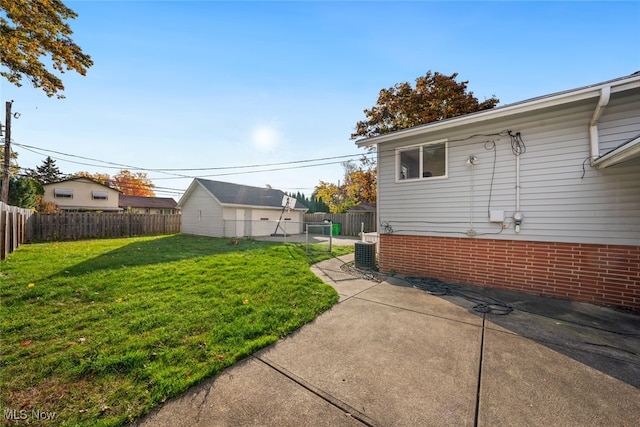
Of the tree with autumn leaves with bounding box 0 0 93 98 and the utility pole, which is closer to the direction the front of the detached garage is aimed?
the tree with autumn leaves

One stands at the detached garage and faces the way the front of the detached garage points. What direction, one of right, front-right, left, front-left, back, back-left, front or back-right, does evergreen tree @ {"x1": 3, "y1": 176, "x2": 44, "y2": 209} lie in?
back-right

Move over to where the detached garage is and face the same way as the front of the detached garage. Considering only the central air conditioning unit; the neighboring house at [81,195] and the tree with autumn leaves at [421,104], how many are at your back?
1

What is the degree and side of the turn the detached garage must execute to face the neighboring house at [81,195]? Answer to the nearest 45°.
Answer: approximately 180°

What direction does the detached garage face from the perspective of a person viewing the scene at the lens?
facing the viewer and to the right of the viewer

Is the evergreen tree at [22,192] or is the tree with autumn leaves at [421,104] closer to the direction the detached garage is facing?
the tree with autumn leaves

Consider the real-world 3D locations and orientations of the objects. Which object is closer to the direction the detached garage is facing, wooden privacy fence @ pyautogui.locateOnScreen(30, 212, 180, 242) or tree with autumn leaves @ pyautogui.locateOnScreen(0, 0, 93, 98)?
the tree with autumn leaves

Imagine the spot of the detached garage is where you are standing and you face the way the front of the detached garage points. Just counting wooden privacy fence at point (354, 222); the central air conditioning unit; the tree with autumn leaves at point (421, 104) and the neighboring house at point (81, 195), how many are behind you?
1

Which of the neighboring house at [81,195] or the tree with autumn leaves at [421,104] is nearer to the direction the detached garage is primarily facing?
the tree with autumn leaves

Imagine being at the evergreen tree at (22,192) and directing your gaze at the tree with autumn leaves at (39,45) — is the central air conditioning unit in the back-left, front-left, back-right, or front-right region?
front-left

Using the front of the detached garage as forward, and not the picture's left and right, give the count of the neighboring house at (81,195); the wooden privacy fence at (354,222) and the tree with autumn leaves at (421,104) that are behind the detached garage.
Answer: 1

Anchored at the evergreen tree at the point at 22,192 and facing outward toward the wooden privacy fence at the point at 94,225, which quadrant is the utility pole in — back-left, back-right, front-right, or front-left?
front-right

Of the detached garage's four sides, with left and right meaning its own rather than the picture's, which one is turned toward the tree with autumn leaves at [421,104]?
front

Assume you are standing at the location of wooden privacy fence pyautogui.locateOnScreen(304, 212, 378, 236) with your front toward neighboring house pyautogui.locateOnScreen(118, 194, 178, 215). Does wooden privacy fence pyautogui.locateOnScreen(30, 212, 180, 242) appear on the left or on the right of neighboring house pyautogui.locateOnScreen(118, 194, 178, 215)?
left

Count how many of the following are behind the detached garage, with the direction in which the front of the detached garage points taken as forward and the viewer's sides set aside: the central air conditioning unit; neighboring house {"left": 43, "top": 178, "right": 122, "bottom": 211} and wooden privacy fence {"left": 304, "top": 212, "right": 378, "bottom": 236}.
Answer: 1

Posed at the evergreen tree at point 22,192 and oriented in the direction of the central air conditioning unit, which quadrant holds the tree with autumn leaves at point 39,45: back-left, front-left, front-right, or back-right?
front-right
